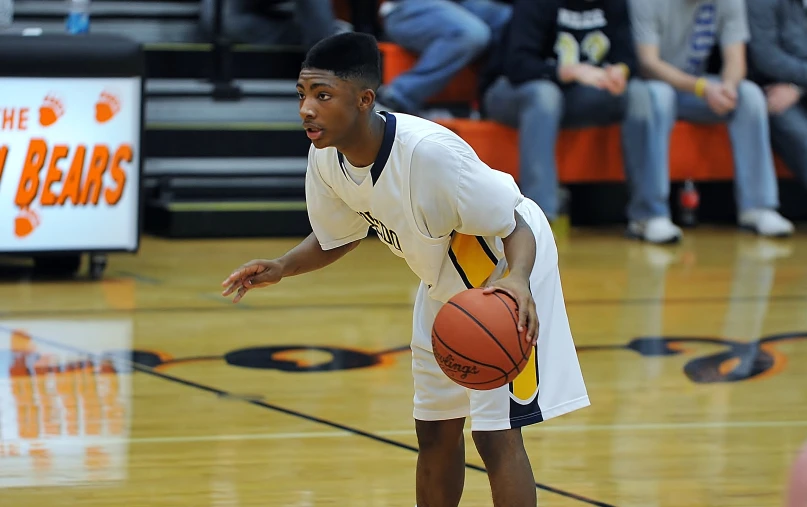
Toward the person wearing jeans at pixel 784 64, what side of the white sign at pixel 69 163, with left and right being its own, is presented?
left

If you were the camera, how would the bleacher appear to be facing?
facing the viewer

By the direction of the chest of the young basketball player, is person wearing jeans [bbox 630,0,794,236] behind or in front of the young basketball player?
behind

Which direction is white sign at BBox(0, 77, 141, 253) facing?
toward the camera

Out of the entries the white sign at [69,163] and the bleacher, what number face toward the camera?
2

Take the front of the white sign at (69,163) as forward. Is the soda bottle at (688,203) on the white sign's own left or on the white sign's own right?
on the white sign's own left

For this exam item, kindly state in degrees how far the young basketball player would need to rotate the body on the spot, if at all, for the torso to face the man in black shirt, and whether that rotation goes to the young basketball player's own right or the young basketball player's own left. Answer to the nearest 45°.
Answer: approximately 135° to the young basketball player's own right

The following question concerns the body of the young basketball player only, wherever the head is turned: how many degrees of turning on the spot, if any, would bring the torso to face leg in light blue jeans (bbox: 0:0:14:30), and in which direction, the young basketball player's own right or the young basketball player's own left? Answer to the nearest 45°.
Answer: approximately 90° to the young basketball player's own right

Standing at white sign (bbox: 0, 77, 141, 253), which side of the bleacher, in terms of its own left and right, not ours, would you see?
front

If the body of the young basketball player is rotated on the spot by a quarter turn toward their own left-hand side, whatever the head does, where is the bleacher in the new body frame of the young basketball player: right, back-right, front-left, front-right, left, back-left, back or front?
back-left

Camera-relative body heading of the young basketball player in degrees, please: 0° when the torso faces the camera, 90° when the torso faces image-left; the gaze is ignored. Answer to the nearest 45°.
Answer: approximately 45°

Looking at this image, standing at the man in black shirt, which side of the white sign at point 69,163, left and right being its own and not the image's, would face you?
left

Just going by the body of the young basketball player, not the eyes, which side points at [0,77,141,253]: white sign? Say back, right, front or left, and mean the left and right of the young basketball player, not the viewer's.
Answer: right
